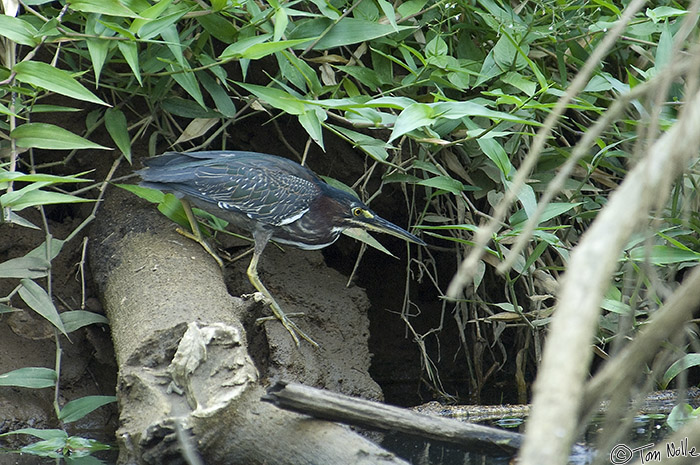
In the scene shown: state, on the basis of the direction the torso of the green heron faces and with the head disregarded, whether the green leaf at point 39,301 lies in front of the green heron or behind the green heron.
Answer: behind

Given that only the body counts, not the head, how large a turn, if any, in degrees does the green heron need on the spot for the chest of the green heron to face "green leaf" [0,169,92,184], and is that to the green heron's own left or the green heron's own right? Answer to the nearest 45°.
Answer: approximately 135° to the green heron's own right

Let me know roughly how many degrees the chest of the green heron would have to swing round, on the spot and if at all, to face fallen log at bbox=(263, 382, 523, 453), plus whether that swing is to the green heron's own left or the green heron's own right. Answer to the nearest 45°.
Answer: approximately 90° to the green heron's own right

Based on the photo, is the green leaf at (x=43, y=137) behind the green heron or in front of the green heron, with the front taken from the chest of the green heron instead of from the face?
behind

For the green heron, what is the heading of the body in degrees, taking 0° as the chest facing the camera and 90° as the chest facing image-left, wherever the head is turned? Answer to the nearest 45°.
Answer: approximately 270°

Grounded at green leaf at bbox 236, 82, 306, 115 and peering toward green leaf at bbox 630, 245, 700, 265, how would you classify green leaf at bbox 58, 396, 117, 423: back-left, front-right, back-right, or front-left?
back-right
